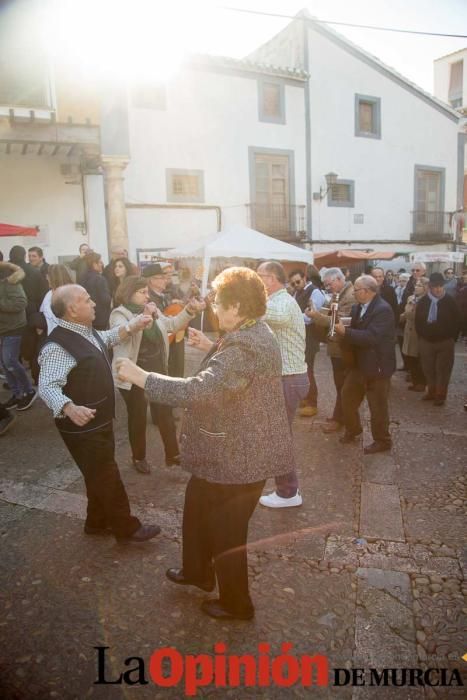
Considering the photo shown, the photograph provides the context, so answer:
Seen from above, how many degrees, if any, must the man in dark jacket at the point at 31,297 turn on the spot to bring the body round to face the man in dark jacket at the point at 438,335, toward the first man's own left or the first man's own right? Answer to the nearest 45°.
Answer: approximately 135° to the first man's own left

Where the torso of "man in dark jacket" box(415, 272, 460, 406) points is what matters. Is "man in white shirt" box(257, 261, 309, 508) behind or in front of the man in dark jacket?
in front

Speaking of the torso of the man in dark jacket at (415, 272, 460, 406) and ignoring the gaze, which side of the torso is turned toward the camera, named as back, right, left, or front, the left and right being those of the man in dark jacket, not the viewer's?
front

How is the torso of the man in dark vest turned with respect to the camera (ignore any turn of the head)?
to the viewer's right

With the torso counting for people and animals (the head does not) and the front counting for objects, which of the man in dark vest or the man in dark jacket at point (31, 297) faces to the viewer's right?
the man in dark vest

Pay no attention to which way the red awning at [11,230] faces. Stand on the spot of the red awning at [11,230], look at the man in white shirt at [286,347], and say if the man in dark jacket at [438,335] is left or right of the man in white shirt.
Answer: left

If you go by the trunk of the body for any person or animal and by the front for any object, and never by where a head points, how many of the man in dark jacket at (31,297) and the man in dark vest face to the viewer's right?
1

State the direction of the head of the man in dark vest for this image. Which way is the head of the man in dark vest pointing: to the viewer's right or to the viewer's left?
to the viewer's right
